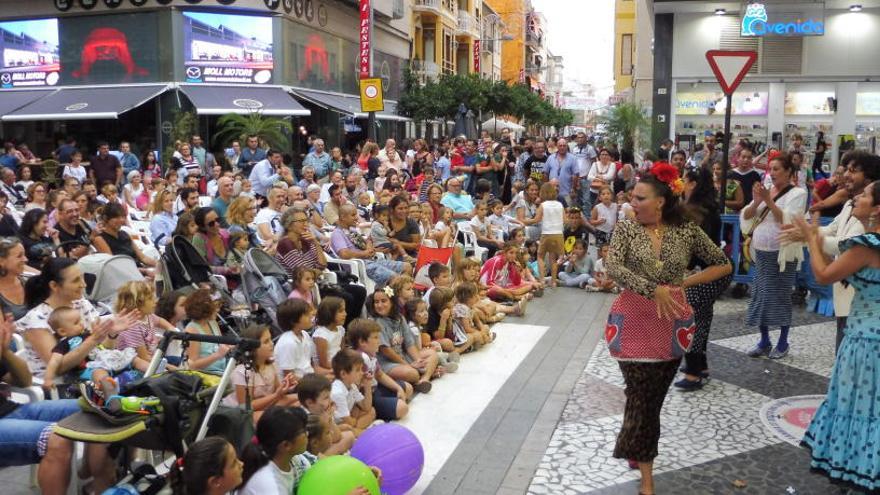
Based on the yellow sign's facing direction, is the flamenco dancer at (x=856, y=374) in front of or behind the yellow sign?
in front

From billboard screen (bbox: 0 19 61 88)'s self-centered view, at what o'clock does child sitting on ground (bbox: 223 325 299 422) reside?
The child sitting on ground is roughly at 12 o'clock from the billboard screen.

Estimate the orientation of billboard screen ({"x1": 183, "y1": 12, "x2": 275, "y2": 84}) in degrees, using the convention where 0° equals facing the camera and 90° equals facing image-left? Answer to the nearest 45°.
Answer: approximately 0°

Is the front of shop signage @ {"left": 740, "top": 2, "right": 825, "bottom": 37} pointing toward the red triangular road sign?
yes

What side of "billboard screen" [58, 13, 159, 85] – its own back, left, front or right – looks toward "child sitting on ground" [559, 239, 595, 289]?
front

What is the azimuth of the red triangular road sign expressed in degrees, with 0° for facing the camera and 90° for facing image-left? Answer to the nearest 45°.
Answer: approximately 0°

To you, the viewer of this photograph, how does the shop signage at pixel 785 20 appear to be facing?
facing the viewer

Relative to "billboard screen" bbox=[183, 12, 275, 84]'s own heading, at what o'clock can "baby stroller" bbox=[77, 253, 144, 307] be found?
The baby stroller is roughly at 12 o'clock from the billboard screen.

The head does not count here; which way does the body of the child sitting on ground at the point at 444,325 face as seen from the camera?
to the viewer's right

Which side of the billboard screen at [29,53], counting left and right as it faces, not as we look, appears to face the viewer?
front

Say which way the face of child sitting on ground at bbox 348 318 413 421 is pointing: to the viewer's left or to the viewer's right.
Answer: to the viewer's right

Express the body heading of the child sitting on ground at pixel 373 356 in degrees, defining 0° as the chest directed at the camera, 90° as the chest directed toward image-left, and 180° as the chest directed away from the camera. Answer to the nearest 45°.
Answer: approximately 270°

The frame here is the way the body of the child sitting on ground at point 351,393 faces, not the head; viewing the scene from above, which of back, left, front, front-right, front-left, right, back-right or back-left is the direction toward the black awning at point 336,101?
back-left
